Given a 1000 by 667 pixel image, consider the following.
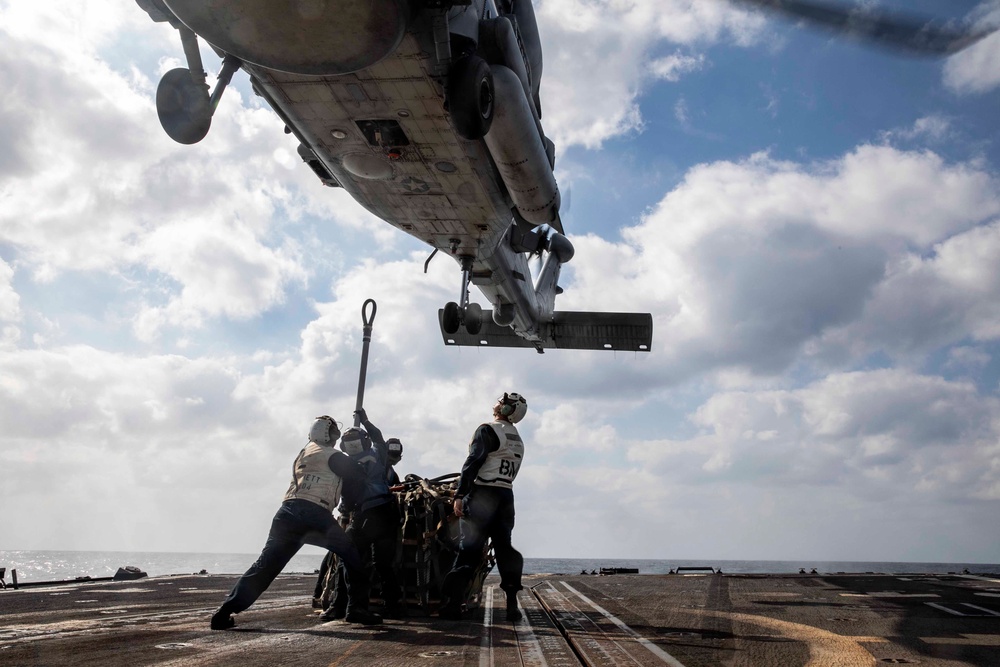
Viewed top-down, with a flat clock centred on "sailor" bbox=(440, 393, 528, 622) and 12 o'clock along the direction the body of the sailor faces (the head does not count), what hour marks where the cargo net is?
The cargo net is roughly at 12 o'clock from the sailor.

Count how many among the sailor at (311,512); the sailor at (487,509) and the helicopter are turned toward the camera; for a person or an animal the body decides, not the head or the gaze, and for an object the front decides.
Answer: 1

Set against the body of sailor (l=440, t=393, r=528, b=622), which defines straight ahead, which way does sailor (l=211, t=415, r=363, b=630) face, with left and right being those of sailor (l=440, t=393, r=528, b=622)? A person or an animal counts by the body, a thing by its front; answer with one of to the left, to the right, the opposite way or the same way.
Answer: to the right

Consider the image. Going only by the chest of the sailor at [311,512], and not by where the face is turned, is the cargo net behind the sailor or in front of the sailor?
in front

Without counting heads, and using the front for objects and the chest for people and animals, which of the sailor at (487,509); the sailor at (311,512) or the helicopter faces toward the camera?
the helicopter

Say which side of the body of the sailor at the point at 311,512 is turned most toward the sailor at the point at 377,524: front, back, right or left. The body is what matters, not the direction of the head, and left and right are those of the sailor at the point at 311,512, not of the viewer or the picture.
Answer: front

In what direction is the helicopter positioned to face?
toward the camera

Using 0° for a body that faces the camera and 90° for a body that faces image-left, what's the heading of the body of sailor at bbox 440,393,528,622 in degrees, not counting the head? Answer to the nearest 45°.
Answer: approximately 135°

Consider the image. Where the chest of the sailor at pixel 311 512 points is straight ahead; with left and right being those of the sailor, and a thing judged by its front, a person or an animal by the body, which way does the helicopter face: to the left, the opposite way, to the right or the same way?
the opposite way

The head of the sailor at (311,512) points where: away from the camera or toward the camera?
away from the camera

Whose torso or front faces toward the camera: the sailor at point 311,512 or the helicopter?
the helicopter
